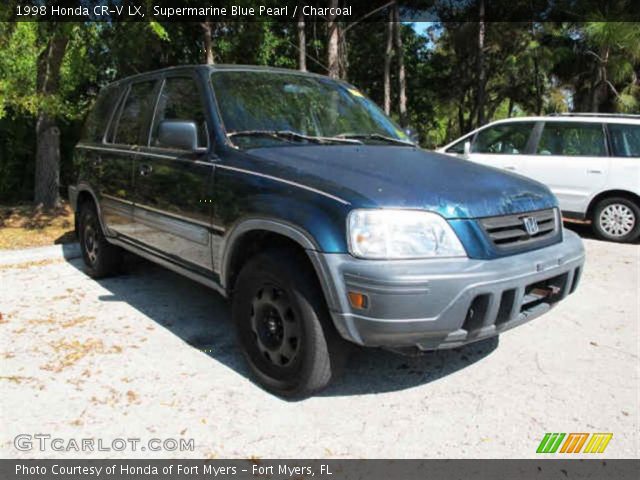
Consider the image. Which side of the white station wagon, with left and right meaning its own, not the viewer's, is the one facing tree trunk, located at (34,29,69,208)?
front

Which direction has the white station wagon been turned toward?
to the viewer's left
